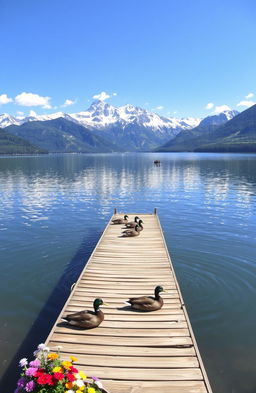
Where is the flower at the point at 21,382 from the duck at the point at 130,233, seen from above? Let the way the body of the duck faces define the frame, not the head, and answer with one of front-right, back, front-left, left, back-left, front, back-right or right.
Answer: right

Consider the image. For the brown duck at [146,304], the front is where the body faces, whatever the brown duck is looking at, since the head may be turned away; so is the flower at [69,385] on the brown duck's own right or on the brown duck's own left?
on the brown duck's own right

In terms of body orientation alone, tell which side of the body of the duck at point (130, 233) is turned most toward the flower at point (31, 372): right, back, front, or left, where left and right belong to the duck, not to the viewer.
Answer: right

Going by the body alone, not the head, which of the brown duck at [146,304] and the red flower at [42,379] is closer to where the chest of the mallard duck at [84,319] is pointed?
the brown duck

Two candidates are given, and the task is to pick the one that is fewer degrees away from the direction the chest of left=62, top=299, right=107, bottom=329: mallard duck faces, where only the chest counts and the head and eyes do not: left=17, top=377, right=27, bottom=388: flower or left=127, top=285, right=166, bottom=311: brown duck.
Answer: the brown duck

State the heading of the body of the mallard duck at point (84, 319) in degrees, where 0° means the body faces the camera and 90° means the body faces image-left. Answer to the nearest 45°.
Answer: approximately 270°

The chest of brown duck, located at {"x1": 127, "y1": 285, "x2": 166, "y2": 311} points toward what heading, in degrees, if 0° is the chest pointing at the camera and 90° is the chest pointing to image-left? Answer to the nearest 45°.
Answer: approximately 270°

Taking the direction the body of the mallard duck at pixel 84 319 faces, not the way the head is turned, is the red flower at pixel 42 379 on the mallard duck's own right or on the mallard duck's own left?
on the mallard duck's own right

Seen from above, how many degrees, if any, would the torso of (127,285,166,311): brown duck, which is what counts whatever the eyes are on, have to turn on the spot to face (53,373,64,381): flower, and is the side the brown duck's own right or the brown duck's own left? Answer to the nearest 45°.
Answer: approximately 90° to the brown duck's own right

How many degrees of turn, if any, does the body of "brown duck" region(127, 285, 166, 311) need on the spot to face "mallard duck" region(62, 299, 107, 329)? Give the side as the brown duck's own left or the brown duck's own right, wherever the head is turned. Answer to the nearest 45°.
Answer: approximately 135° to the brown duck's own right

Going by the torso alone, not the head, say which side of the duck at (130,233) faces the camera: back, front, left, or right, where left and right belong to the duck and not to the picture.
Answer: right

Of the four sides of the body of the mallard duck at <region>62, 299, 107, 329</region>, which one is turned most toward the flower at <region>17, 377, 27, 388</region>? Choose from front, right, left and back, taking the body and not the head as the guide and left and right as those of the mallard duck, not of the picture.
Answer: right
